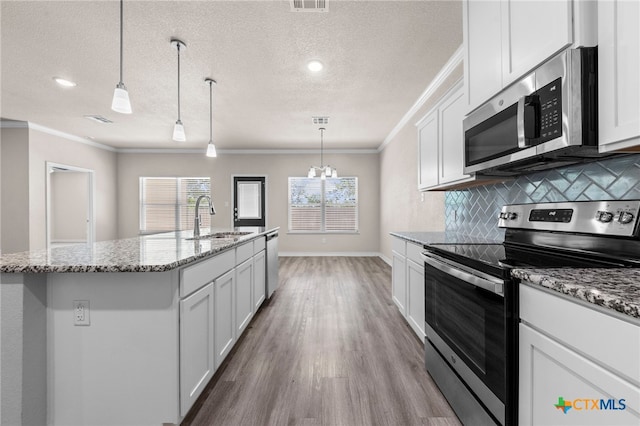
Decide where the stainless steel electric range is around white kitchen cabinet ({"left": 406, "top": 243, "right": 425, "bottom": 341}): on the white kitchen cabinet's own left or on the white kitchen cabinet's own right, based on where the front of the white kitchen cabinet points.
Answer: on the white kitchen cabinet's own left

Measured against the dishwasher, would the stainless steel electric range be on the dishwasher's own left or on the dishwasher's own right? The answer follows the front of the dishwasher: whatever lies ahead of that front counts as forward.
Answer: on the dishwasher's own right

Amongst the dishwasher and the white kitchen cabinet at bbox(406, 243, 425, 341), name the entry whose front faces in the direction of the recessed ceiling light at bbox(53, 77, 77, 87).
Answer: the white kitchen cabinet

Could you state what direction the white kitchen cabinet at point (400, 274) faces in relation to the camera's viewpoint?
facing to the left of the viewer

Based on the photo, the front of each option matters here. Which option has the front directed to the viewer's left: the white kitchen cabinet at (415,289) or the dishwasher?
the white kitchen cabinet

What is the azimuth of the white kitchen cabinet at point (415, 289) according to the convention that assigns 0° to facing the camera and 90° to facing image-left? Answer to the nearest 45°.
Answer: approximately 90°

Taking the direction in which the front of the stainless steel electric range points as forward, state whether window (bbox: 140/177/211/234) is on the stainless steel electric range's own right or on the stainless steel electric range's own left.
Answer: on the stainless steel electric range's own right

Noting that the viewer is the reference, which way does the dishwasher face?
facing to the right of the viewer

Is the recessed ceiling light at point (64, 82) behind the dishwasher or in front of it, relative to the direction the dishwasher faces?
behind
